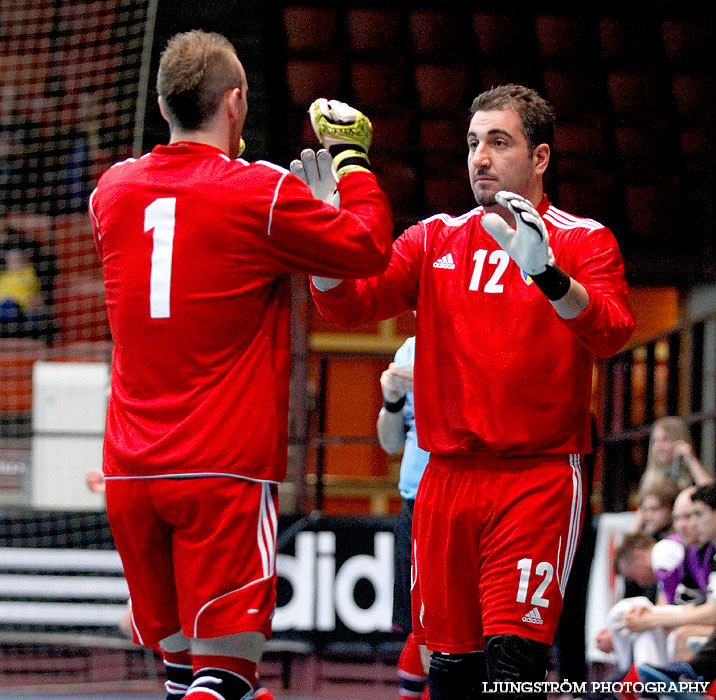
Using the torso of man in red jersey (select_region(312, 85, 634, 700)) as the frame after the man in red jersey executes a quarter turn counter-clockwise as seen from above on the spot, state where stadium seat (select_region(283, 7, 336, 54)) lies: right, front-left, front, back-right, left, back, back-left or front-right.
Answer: back-left

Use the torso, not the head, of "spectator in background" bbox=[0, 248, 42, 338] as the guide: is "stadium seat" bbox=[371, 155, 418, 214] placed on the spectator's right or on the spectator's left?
on the spectator's left

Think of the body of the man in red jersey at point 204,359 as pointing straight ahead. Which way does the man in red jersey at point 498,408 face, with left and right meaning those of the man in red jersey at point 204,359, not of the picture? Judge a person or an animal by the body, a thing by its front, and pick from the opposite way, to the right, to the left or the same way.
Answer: the opposite way

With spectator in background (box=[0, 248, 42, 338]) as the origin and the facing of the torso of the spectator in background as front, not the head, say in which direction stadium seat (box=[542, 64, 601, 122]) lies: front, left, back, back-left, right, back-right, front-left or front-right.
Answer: left

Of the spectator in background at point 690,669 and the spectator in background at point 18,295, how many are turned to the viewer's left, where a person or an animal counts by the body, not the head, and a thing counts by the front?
1

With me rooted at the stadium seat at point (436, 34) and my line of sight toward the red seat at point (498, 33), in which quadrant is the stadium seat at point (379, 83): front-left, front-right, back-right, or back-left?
back-right

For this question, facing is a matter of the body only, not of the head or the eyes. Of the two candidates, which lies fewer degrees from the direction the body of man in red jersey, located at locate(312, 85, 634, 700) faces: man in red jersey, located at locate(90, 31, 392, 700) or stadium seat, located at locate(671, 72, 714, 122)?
the man in red jersey

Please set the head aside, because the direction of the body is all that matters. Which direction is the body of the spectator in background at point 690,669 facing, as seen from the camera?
to the viewer's left

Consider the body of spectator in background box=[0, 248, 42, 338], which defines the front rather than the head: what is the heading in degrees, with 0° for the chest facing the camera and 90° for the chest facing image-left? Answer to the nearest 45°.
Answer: approximately 0°

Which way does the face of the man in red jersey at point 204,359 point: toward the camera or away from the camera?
away from the camera

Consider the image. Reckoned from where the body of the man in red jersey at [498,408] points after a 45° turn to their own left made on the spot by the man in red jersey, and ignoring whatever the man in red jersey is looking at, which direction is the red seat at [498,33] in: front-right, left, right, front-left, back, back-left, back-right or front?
back

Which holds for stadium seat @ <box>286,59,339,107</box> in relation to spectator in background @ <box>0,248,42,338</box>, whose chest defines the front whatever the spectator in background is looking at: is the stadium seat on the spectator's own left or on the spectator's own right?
on the spectator's own left

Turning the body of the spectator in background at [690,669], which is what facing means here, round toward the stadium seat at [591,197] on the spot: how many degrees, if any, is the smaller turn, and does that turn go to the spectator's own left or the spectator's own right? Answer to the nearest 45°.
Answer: approximately 90° to the spectator's own right
